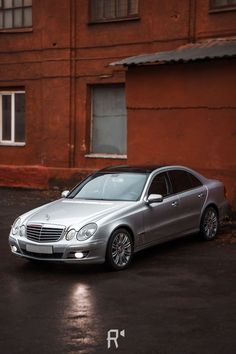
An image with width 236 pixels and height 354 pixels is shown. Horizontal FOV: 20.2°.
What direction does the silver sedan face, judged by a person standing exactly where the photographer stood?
facing the viewer and to the left of the viewer
